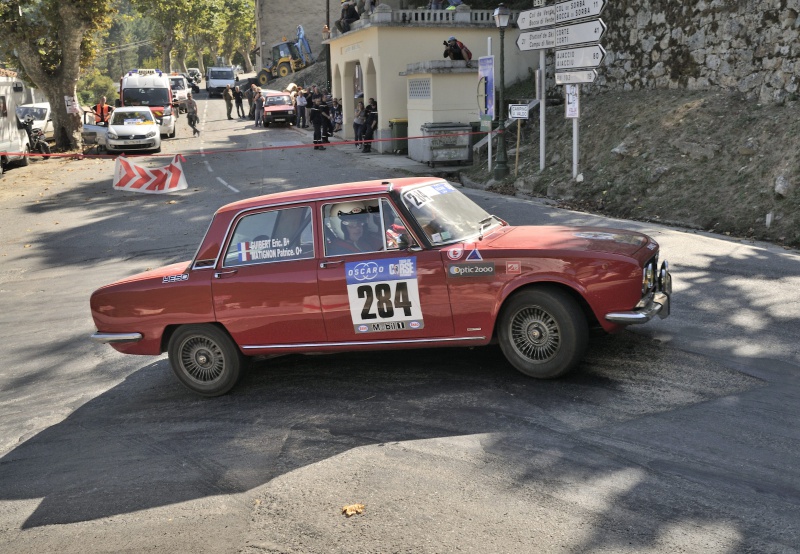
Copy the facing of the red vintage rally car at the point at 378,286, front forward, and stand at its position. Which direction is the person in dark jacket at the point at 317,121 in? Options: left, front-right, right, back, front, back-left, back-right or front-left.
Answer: left

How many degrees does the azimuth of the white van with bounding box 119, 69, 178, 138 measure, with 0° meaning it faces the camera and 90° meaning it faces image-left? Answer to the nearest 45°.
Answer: approximately 0°

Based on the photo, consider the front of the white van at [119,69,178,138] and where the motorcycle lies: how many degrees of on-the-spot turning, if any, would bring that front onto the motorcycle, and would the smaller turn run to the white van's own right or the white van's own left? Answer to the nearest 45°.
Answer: approximately 45° to the white van's own right

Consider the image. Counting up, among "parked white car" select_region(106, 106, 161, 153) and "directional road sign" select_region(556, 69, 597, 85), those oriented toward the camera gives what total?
2

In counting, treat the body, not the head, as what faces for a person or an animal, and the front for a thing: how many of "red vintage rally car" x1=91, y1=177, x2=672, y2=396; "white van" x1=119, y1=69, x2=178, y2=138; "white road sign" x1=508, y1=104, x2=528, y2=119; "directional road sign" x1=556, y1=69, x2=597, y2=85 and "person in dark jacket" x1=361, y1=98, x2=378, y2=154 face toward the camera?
3

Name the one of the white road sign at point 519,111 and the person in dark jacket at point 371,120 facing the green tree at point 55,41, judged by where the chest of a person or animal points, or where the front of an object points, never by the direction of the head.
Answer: the person in dark jacket

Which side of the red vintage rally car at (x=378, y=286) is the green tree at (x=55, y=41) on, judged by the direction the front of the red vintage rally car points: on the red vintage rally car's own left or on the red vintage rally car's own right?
on the red vintage rally car's own left

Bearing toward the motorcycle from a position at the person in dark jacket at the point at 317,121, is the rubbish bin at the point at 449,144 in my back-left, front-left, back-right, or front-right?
back-left

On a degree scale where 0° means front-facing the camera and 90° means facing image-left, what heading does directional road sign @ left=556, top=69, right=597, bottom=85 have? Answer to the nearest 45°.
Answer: approximately 0°

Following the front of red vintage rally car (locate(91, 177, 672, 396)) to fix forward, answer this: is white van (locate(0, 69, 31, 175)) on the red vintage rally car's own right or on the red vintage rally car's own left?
on the red vintage rally car's own left

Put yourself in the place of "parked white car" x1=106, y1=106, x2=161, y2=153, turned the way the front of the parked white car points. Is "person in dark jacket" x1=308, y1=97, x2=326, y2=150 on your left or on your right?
on your left

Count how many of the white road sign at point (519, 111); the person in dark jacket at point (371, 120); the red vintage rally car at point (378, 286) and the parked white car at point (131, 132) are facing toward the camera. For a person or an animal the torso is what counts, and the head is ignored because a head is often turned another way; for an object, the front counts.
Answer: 2
